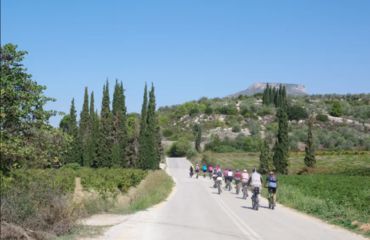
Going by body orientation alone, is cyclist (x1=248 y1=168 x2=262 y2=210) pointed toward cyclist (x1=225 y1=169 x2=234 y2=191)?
yes

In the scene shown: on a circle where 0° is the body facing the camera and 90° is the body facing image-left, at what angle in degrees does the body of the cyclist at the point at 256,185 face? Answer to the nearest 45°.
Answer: approximately 180°

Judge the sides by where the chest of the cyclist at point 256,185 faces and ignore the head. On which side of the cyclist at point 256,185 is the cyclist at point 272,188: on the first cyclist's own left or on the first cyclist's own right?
on the first cyclist's own right

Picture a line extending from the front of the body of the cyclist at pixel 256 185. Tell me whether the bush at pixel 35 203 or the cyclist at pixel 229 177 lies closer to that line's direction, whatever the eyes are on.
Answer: the cyclist

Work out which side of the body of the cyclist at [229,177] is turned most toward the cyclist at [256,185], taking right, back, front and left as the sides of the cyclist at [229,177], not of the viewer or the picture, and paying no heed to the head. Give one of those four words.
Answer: back

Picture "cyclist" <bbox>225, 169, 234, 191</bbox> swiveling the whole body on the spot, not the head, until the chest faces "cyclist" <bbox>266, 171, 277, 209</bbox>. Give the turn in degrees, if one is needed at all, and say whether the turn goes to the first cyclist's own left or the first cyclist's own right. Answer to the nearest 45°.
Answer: approximately 180°

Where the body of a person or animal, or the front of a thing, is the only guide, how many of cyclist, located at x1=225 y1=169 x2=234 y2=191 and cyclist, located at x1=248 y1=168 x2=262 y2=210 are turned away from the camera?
2

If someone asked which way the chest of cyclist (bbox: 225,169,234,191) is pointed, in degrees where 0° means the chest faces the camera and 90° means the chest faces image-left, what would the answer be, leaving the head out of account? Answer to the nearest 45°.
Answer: approximately 180°

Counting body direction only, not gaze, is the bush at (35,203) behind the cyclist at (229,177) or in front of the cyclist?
behind
